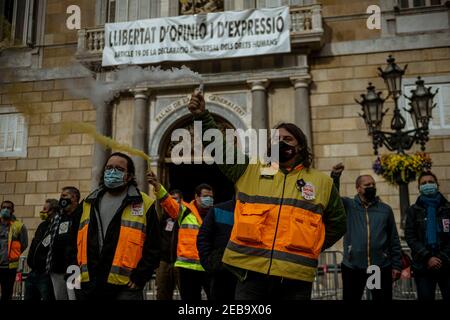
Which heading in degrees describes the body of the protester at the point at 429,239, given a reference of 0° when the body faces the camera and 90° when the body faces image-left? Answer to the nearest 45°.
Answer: approximately 0°

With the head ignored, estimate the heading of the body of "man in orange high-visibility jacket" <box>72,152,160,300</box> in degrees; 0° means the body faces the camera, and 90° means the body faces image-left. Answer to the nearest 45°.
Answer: approximately 45°

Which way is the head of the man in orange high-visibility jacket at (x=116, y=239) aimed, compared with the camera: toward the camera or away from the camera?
toward the camera

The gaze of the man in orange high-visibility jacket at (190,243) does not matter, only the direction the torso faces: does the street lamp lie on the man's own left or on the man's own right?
on the man's own left

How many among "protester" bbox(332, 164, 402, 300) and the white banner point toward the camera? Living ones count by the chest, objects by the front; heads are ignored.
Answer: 2

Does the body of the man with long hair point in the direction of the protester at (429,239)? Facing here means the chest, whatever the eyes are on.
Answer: no

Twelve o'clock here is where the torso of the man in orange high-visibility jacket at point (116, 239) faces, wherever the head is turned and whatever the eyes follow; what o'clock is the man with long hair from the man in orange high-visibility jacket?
The man with long hair is roughly at 9 o'clock from the man in orange high-visibility jacket.

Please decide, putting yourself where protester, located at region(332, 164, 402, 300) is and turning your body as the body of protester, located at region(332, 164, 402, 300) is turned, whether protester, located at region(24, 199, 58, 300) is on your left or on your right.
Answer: on your right

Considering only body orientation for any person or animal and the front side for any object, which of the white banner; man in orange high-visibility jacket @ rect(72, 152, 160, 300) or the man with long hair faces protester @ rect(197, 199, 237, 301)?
the white banner

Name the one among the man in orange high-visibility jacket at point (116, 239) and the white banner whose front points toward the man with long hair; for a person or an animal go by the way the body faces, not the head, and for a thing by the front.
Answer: the white banner

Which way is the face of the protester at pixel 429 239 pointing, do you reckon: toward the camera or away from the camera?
toward the camera

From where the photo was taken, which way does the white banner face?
toward the camera

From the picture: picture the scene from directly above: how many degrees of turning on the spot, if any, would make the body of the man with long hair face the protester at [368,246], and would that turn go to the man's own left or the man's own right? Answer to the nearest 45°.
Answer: approximately 135° to the man's own left

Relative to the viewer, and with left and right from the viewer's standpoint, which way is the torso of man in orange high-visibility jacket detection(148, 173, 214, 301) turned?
facing the viewer and to the right of the viewer

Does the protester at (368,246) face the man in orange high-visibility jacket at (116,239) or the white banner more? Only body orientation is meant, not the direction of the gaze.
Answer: the man in orange high-visibility jacket
